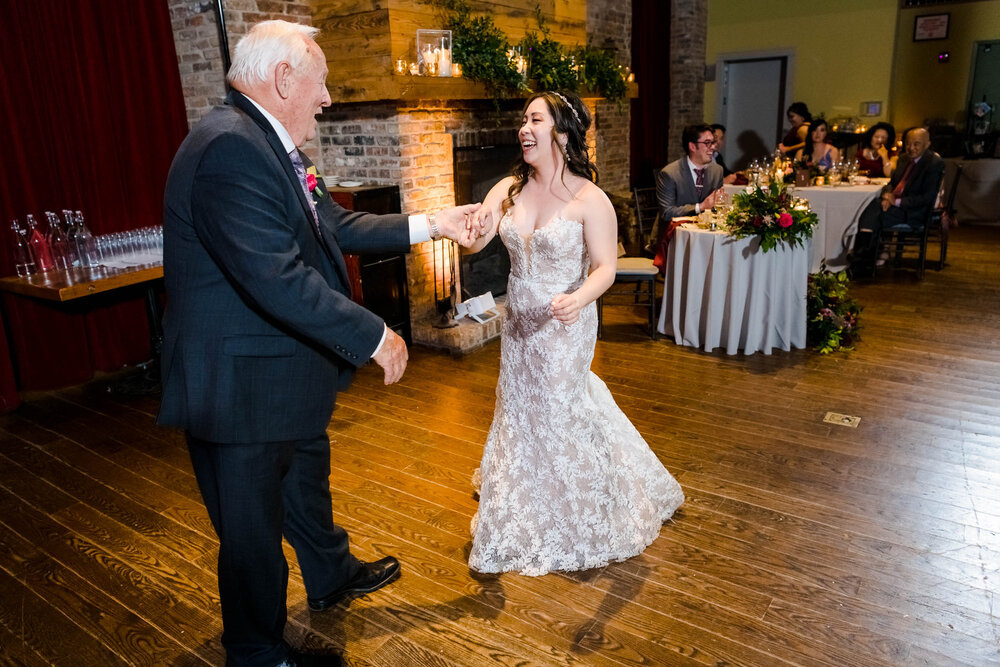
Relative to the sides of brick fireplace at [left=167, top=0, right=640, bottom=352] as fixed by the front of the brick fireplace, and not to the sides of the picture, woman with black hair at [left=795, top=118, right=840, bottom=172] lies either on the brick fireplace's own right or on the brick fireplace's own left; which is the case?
on the brick fireplace's own left

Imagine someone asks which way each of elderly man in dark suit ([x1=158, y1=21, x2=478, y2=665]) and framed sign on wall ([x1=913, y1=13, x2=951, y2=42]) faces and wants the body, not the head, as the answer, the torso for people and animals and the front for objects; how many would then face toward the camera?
1

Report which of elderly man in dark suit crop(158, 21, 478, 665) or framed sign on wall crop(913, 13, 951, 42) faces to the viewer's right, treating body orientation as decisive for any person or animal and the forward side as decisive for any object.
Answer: the elderly man in dark suit

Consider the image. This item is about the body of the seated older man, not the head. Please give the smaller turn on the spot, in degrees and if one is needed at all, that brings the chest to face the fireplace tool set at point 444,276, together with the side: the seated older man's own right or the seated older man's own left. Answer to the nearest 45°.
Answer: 0° — they already face it

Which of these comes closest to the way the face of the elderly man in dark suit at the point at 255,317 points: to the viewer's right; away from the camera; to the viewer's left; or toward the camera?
to the viewer's right

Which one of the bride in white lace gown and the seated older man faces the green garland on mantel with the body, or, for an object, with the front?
the seated older man

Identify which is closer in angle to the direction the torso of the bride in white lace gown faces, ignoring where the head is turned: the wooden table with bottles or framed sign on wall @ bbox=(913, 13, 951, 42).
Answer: the wooden table with bottles

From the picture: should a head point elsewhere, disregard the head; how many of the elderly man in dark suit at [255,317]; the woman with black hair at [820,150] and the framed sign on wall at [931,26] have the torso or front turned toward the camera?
2

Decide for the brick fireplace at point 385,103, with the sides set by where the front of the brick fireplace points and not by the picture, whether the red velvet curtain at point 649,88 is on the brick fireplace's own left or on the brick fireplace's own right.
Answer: on the brick fireplace's own left

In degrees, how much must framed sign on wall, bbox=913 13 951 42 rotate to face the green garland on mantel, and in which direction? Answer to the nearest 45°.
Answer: approximately 45° to its right

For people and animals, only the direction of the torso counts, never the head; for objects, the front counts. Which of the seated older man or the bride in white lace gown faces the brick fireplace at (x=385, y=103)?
the seated older man
